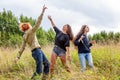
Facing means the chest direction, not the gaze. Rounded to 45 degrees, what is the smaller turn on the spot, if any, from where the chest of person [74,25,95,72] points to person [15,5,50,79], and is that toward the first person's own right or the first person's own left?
approximately 90° to the first person's own right
